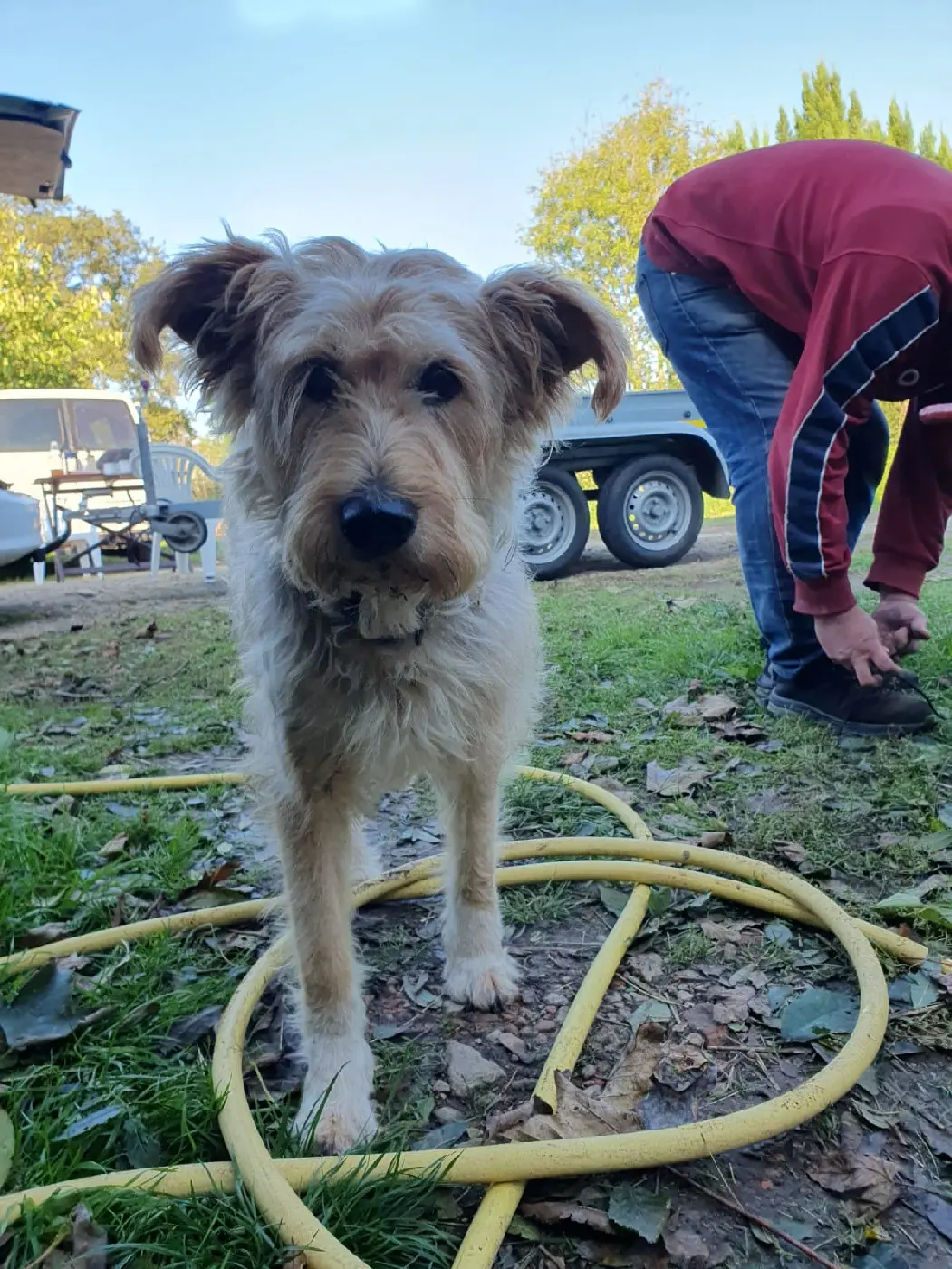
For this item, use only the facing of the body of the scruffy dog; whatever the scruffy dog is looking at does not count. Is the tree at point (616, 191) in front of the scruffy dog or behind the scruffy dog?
behind

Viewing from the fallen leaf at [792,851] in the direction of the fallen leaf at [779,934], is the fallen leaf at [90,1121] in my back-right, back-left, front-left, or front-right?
front-right

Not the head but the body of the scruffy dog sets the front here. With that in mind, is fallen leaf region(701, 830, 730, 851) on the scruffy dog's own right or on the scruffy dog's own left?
on the scruffy dog's own left

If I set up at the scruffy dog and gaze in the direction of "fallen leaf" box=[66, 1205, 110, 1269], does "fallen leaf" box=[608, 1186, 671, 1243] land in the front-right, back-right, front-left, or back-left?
front-left

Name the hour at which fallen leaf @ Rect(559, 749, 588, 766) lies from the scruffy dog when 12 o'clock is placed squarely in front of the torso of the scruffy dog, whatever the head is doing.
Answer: The fallen leaf is roughly at 7 o'clock from the scruffy dog.

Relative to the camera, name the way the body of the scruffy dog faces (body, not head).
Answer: toward the camera

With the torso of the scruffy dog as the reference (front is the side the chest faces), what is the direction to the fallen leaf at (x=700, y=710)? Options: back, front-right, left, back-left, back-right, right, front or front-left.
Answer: back-left

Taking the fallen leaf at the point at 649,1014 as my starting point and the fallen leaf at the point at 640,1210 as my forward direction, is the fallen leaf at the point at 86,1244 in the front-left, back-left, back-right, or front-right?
front-right

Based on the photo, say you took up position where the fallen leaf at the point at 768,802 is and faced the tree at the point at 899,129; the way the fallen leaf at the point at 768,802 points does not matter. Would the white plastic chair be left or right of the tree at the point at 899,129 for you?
left

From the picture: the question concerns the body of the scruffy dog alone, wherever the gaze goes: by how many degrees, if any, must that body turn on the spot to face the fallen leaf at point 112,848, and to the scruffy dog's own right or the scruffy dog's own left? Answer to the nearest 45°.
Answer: approximately 135° to the scruffy dog's own right

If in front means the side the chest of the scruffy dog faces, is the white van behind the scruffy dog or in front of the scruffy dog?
behind
